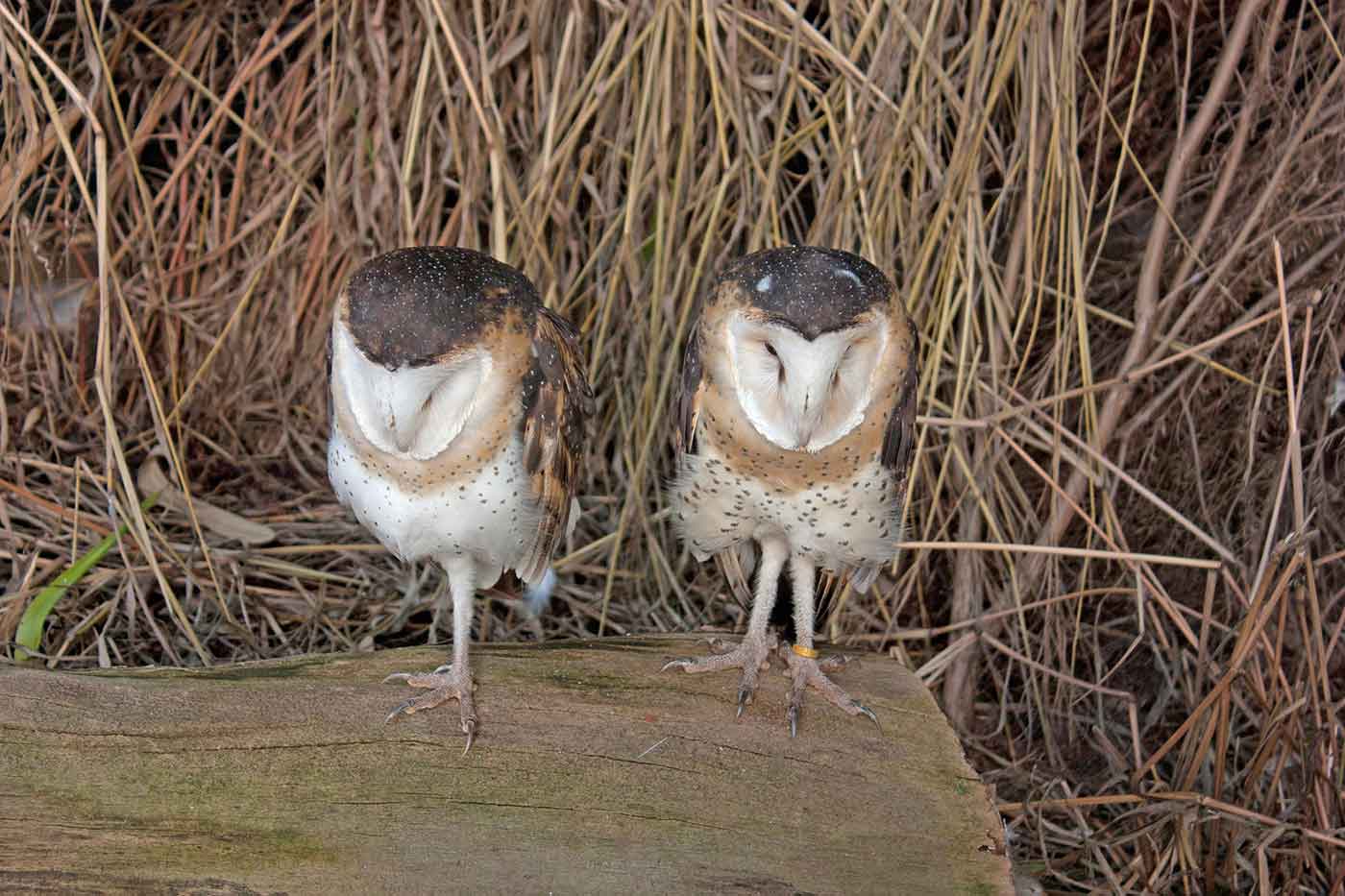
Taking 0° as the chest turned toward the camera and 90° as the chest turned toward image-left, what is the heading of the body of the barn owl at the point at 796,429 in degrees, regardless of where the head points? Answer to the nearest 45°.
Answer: approximately 0°

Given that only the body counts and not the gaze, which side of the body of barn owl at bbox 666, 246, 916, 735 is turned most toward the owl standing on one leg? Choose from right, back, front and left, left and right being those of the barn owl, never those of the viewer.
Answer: right

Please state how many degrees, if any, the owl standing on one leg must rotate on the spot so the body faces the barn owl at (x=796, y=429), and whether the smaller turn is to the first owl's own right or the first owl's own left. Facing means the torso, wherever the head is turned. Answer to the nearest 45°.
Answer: approximately 135° to the first owl's own left

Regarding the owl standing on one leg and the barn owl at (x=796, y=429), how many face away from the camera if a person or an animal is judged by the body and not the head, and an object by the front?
0
